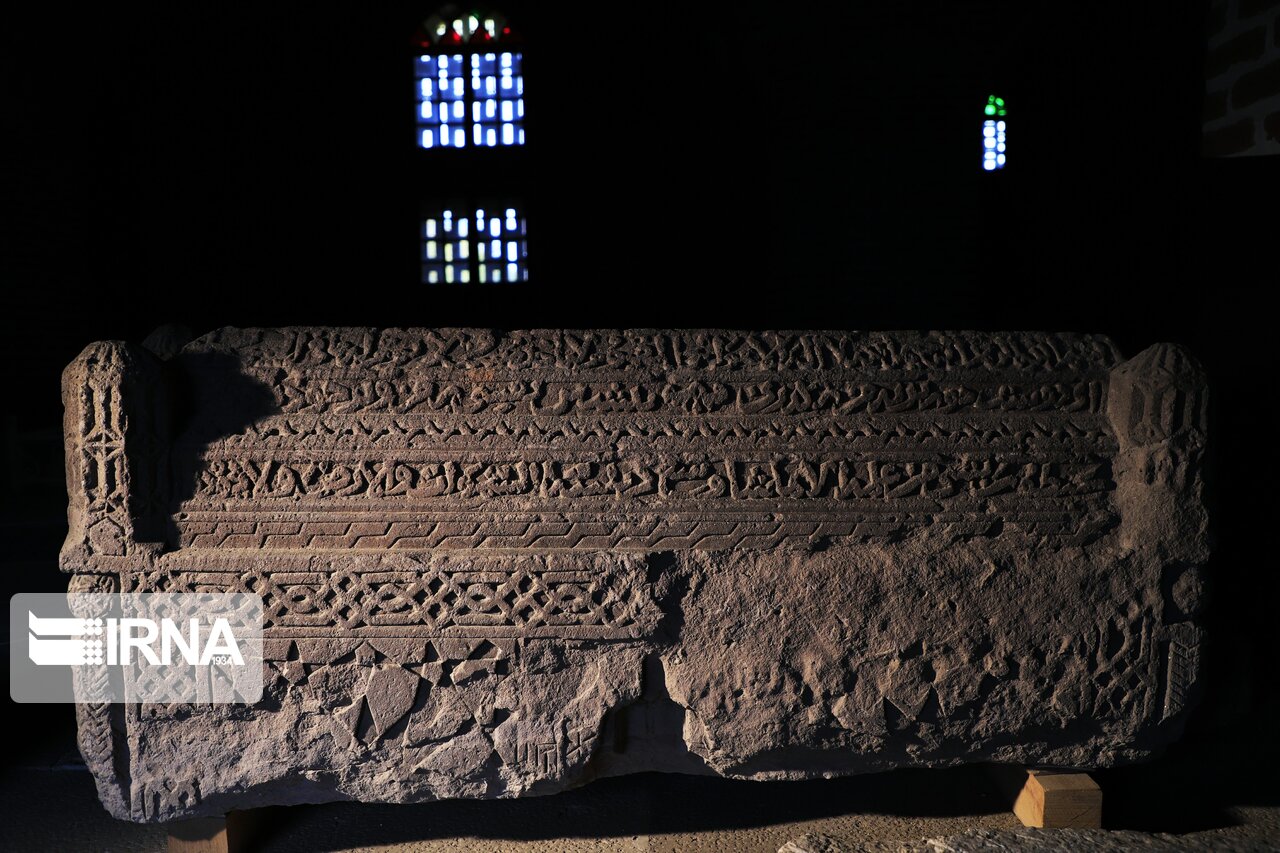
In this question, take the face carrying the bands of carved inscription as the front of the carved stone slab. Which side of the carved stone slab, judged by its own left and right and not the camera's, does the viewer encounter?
front
